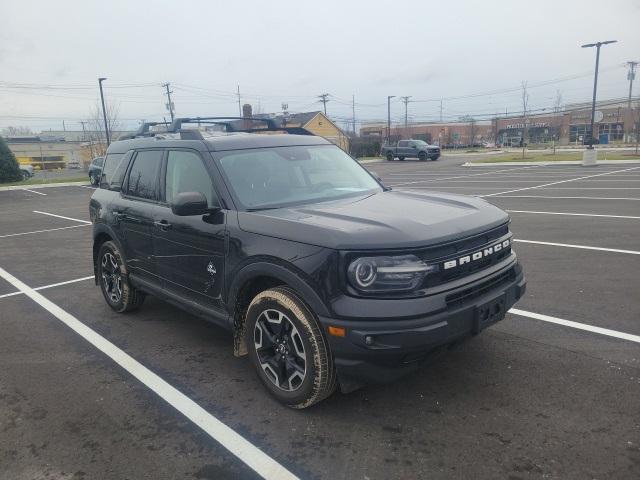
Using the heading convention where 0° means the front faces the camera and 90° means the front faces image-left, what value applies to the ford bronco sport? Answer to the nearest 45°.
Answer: approximately 315°

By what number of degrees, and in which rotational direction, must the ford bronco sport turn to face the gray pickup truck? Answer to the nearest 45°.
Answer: approximately 135° to its left
